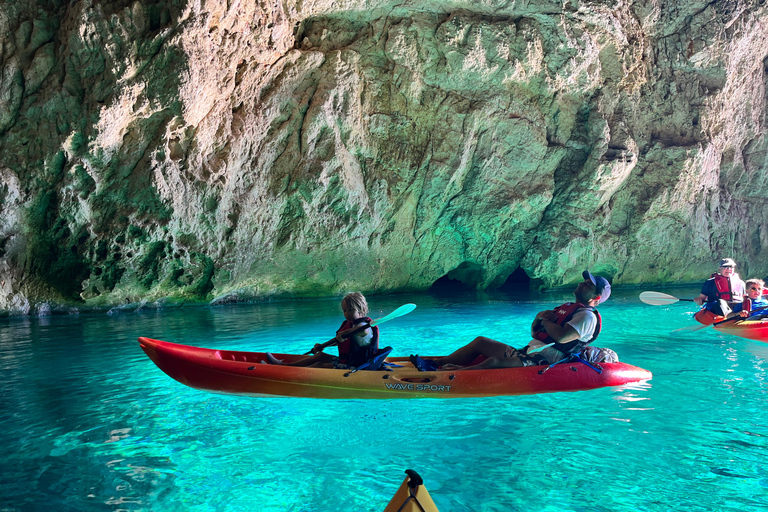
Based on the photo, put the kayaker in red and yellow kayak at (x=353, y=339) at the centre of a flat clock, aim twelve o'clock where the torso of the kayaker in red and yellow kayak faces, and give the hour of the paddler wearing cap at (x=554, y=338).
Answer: The paddler wearing cap is roughly at 6 o'clock from the kayaker in red and yellow kayak.

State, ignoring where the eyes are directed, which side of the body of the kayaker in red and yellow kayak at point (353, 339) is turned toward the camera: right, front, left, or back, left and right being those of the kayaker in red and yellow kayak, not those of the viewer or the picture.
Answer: left

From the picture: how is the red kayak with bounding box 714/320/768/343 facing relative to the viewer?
to the viewer's left

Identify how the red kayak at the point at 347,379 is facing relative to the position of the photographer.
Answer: facing to the left of the viewer

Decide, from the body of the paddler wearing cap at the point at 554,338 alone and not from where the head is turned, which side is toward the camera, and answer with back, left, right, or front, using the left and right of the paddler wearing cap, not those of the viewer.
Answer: left

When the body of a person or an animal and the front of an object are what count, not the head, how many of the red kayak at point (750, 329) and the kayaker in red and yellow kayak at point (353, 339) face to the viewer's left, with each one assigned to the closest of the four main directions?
2

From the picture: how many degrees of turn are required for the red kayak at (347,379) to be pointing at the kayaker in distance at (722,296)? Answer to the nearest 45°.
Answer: approximately 135° to its right

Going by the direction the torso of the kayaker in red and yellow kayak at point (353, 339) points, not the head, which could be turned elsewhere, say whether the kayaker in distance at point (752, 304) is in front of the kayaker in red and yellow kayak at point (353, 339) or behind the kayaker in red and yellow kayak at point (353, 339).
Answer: behind

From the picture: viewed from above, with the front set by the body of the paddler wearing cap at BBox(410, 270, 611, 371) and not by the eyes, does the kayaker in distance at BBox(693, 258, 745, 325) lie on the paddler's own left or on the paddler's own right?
on the paddler's own right

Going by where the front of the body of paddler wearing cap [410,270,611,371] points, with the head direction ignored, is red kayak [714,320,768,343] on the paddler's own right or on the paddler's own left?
on the paddler's own right

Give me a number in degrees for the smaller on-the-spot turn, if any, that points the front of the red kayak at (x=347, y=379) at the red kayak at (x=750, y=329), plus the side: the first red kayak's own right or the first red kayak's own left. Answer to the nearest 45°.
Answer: approximately 135° to the first red kayak's own right
